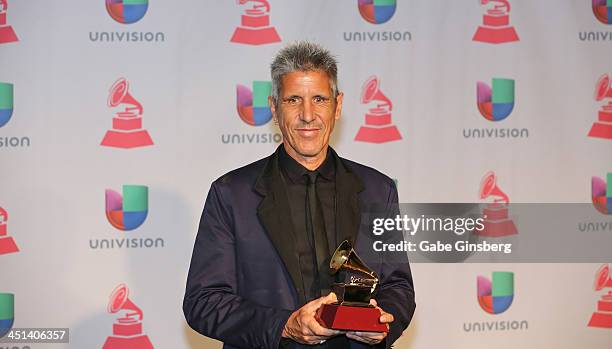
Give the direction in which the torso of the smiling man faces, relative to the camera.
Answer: toward the camera

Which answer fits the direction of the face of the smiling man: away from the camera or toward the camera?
toward the camera
